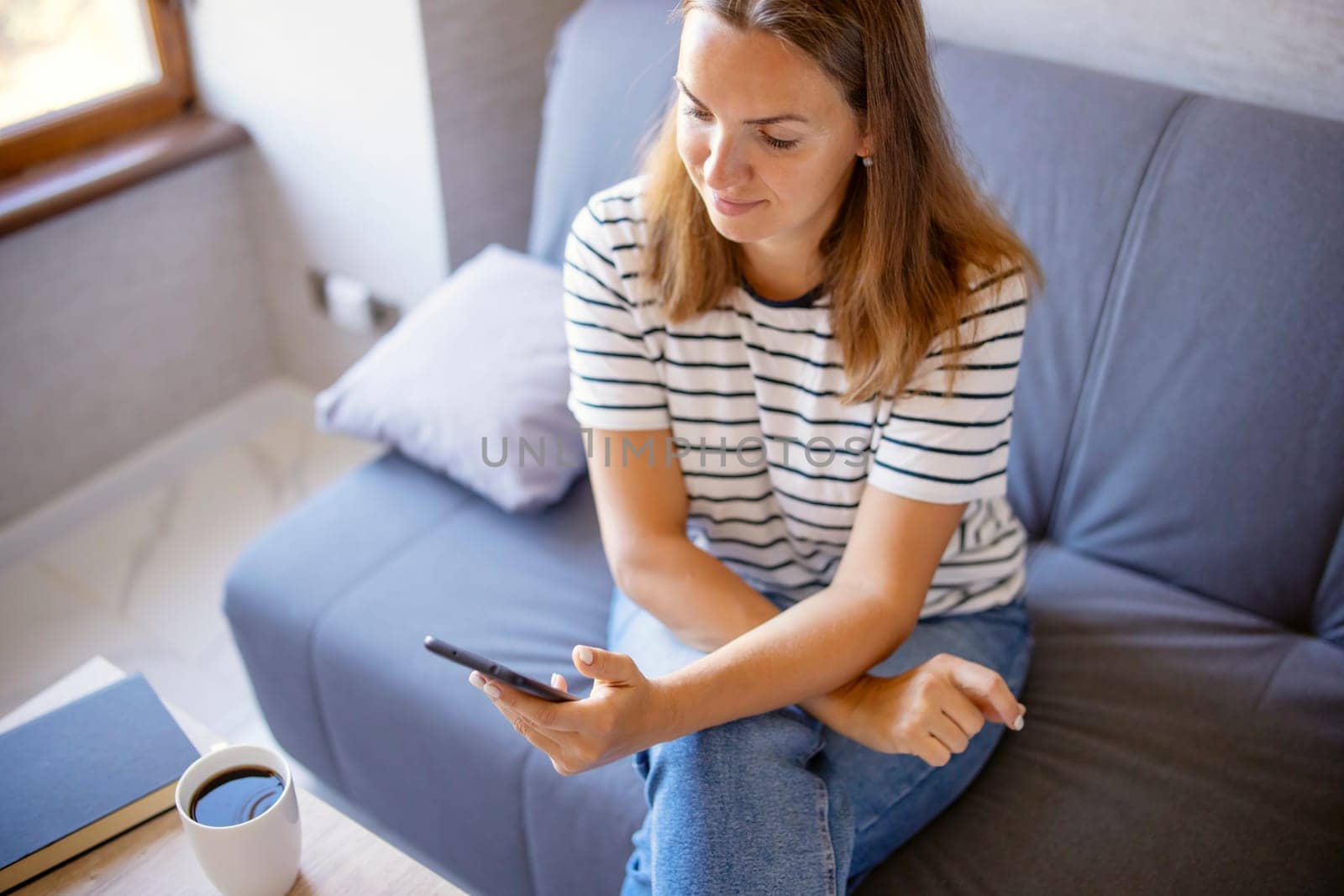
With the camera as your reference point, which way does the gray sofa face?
facing the viewer and to the left of the viewer

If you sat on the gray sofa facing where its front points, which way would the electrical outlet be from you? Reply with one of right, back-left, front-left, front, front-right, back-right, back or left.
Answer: right

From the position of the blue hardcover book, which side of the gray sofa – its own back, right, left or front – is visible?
front

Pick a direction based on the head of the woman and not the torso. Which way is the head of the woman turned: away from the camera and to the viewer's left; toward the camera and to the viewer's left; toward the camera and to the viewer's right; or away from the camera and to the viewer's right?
toward the camera and to the viewer's left

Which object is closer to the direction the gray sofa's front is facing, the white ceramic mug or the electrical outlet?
the white ceramic mug

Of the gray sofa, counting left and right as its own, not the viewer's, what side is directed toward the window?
right

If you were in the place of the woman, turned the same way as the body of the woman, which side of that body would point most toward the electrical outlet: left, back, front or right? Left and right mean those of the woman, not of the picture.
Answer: right

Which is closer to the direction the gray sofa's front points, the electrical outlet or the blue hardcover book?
the blue hardcover book

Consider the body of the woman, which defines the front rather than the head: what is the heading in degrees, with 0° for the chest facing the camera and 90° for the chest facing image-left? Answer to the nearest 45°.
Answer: approximately 45°

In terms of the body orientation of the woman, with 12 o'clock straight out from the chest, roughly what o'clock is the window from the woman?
The window is roughly at 3 o'clock from the woman.
